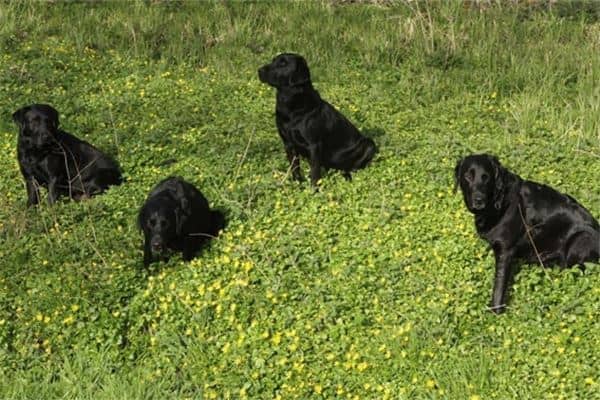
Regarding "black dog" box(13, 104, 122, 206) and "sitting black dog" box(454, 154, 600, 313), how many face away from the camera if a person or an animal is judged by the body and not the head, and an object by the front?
0

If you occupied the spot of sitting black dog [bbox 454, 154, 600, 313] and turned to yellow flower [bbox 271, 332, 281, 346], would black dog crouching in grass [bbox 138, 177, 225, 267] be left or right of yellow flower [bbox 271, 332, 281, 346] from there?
right

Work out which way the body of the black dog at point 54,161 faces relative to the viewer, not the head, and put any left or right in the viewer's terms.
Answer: facing the viewer and to the left of the viewer

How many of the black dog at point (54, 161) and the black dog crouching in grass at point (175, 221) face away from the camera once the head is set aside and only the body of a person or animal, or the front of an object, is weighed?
0

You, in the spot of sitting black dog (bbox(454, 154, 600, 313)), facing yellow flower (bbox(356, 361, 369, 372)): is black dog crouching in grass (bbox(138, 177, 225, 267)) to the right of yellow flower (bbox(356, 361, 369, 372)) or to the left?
right

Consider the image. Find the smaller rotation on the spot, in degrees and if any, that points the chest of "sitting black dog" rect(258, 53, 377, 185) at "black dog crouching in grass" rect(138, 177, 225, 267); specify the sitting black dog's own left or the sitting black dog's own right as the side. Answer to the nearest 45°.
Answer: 0° — it already faces it

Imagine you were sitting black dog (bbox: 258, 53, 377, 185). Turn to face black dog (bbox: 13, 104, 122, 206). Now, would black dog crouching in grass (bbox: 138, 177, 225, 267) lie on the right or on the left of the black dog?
left

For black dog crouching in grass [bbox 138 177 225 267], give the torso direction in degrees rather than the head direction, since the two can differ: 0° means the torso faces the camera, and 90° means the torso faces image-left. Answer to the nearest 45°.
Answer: approximately 45°

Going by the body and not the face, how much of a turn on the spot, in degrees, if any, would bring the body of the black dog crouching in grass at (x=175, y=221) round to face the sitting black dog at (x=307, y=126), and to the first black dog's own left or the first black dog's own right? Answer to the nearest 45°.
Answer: approximately 180°

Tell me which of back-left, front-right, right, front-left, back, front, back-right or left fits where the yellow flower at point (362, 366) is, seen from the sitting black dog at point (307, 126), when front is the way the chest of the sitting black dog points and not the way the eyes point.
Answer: front-left
